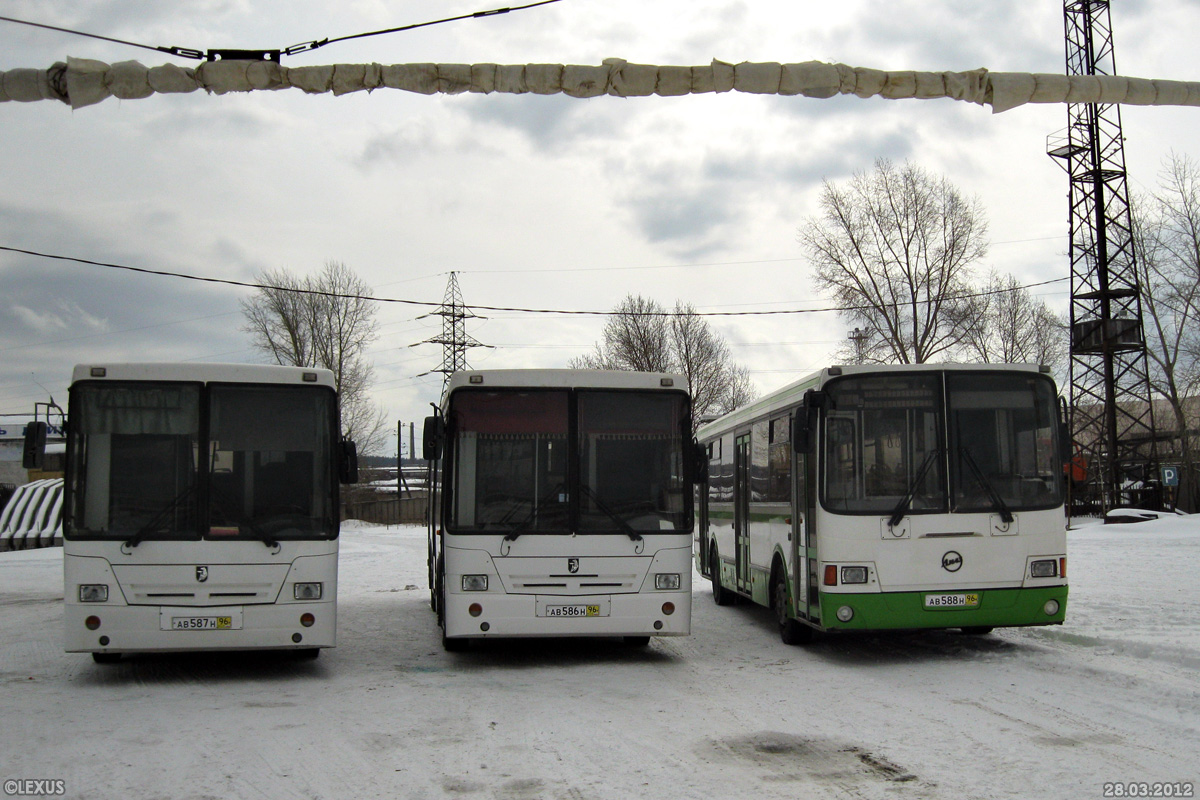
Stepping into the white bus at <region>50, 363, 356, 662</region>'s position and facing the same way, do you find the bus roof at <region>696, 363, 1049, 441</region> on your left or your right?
on your left

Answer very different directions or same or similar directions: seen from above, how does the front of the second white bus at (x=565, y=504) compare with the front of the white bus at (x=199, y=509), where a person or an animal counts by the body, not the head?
same or similar directions

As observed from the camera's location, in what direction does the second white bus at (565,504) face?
facing the viewer

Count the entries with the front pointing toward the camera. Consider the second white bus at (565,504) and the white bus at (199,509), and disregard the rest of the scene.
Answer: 2

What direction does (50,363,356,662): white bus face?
toward the camera

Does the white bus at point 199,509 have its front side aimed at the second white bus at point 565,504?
no

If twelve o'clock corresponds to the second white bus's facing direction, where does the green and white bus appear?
The green and white bus is roughly at 9 o'clock from the second white bus.

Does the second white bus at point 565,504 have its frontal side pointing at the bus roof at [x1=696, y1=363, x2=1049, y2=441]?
no

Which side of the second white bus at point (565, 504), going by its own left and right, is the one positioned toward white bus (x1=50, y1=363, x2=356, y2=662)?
right

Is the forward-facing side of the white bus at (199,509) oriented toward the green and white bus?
no
